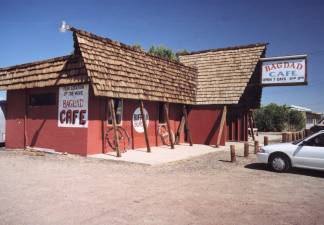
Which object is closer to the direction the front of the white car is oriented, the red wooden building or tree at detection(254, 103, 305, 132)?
the red wooden building

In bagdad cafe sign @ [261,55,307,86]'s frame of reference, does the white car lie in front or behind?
in front

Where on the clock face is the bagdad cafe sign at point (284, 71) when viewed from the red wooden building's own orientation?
The bagdad cafe sign is roughly at 10 o'clock from the red wooden building.

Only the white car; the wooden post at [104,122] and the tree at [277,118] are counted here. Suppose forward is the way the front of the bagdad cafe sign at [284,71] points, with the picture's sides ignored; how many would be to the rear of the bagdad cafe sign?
1

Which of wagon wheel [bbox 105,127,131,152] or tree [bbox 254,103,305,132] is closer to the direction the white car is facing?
the wagon wheel

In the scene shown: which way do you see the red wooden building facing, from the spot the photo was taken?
facing the viewer and to the right of the viewer

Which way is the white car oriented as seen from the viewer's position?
to the viewer's left

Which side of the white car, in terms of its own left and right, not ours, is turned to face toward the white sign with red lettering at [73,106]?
front

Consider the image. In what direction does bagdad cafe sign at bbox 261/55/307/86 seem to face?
toward the camera

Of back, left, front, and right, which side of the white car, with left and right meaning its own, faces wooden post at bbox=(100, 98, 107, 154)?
front

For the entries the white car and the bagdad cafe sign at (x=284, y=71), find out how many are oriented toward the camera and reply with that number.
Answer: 1

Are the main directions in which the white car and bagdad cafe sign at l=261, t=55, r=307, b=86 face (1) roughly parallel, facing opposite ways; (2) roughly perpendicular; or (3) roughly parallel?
roughly perpendicular
